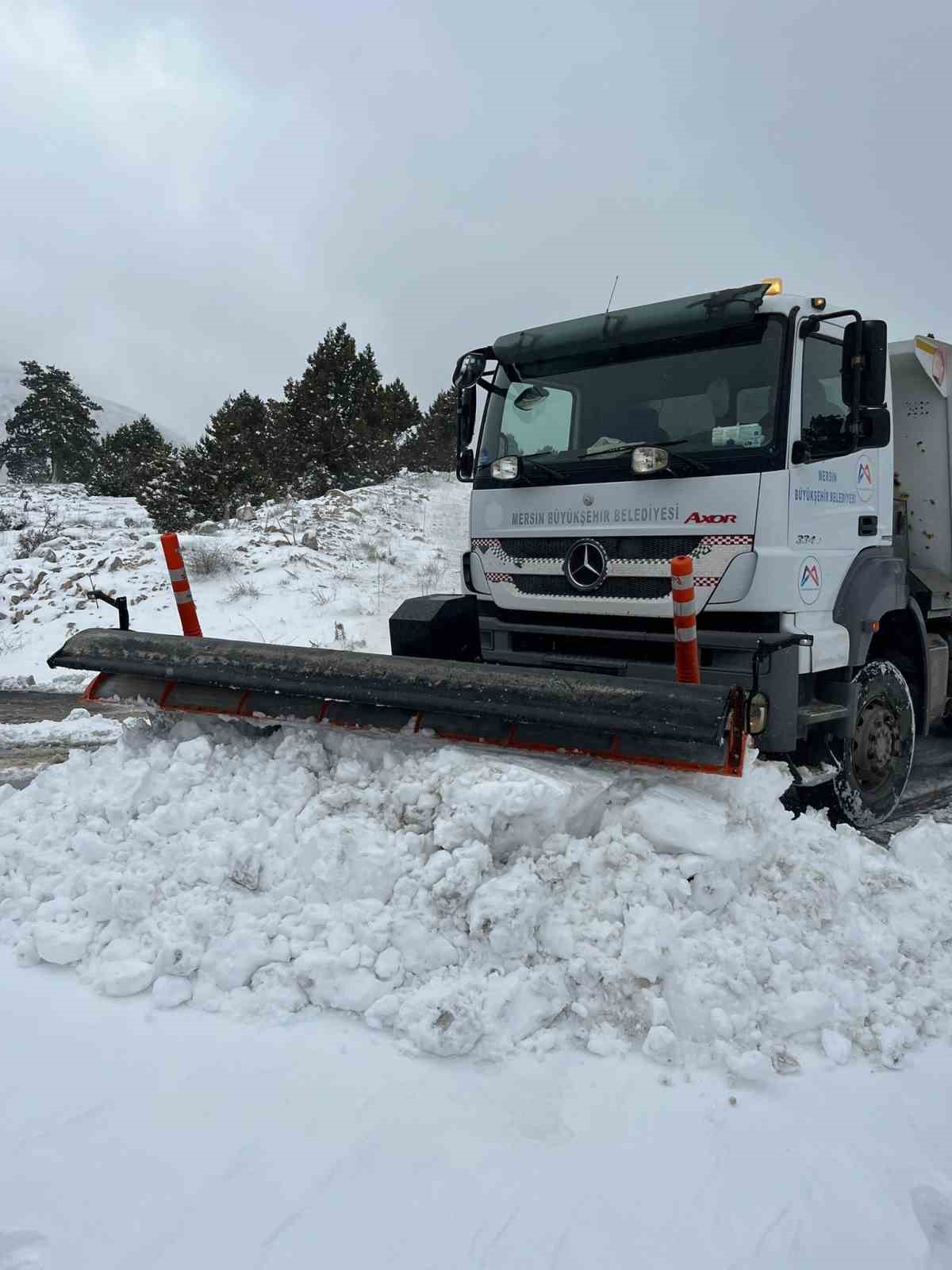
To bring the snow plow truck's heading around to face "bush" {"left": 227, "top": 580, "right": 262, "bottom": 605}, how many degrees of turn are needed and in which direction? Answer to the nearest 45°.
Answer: approximately 90° to its right

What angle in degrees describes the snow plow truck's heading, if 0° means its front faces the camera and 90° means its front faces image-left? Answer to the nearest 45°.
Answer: approximately 45°

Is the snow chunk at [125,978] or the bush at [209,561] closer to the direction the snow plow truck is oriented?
the snow chunk

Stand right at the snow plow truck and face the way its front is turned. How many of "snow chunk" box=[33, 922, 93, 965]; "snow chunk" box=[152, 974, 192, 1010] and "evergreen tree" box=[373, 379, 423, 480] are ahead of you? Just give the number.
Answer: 2

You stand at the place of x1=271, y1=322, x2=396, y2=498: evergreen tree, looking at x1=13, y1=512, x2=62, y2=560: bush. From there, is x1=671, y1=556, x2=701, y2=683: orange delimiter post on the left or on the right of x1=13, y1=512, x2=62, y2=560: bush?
left

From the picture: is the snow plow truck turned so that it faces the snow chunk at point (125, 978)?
yes

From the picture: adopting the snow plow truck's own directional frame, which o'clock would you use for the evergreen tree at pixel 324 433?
The evergreen tree is roughly at 4 o'clock from the snow plow truck.

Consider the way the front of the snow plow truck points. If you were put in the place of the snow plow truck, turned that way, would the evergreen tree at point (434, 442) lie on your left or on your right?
on your right
